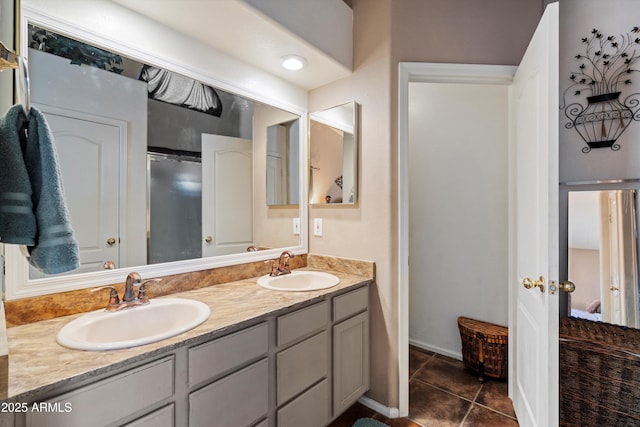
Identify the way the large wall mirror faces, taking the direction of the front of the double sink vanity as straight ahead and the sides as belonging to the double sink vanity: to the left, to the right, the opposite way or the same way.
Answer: the same way

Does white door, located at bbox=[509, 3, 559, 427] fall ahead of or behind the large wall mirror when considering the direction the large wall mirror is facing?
ahead

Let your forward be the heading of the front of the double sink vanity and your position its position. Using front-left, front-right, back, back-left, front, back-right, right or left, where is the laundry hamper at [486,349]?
front-left

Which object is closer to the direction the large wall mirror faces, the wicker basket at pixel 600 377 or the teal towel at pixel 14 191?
the wicker basket

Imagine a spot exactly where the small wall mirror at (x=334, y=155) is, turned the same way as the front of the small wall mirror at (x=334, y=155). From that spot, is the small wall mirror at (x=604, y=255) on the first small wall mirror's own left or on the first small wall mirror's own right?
on the first small wall mirror's own left

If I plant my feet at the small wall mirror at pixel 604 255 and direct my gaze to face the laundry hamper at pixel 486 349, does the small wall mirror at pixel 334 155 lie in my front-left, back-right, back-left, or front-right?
front-left

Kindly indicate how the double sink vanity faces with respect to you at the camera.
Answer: facing the viewer and to the right of the viewer

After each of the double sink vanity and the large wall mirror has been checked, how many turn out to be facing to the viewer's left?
0

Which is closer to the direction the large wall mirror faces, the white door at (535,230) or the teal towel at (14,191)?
the white door

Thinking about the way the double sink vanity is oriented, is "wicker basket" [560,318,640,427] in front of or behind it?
in front
